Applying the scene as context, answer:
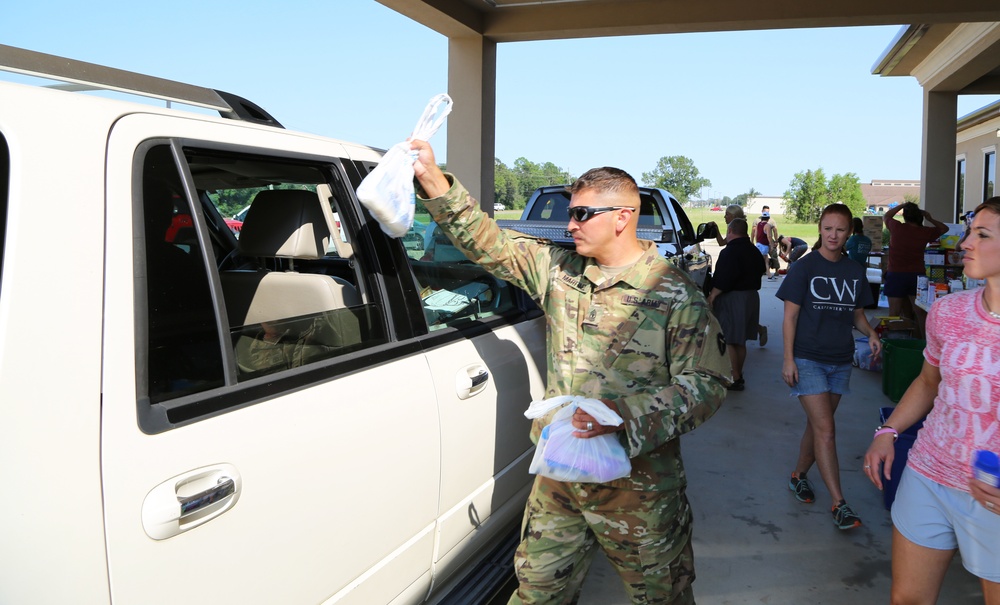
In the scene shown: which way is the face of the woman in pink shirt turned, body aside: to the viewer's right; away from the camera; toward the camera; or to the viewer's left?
to the viewer's left

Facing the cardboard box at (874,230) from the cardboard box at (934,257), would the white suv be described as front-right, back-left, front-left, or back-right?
back-left

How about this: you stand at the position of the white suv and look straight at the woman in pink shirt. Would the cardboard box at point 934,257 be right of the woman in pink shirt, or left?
left

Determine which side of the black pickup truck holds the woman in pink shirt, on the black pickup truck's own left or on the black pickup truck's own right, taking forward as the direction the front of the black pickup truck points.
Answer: on the black pickup truck's own right

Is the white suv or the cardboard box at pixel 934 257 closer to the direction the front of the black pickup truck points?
the cardboard box

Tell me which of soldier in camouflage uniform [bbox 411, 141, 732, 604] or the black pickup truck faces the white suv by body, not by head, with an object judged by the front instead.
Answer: the soldier in camouflage uniform

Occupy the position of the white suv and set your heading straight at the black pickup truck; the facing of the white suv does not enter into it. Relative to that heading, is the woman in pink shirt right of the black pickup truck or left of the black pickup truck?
right

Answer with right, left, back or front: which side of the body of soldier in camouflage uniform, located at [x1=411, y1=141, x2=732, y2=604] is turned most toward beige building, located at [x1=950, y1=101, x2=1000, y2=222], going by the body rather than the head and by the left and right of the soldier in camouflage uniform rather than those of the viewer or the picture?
back

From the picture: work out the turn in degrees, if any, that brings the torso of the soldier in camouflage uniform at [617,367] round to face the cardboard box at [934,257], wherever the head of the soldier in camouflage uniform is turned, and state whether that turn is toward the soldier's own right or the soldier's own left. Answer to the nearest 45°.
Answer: approximately 180°

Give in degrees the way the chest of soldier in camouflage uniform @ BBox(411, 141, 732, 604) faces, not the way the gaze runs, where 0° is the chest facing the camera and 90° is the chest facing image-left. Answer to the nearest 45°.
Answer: approximately 45°

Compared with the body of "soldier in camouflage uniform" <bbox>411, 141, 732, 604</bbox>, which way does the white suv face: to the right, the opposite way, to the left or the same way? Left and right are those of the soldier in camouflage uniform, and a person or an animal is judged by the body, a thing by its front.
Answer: the opposite way

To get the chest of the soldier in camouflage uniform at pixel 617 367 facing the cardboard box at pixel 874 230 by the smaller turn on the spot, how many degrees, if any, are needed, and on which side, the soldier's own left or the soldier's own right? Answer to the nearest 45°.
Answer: approximately 180°
